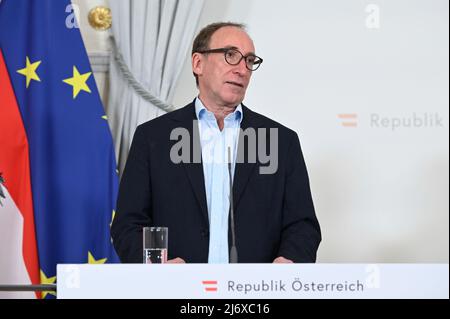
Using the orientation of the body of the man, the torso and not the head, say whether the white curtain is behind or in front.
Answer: behind

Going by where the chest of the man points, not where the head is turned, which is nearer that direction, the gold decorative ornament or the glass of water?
the glass of water

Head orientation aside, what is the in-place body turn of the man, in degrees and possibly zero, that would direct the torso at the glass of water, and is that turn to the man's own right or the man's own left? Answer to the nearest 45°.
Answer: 0° — they already face it

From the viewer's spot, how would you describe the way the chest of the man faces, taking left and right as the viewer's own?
facing the viewer

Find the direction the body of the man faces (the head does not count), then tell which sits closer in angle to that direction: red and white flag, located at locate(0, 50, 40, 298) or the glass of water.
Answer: the glass of water

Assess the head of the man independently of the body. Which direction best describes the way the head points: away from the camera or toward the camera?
toward the camera

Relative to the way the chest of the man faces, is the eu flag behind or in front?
behind

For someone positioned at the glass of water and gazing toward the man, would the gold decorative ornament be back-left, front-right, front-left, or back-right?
front-left
